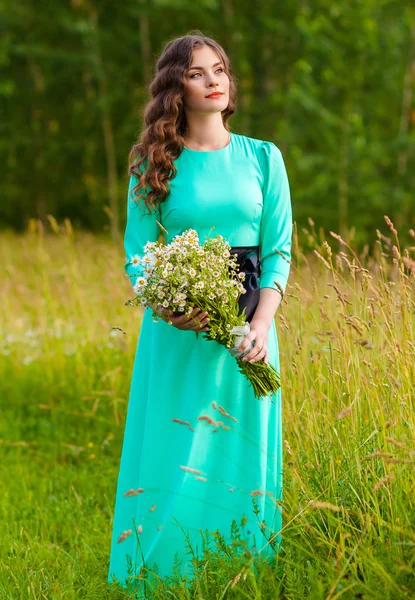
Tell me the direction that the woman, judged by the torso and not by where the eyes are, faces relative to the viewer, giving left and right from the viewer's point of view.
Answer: facing the viewer

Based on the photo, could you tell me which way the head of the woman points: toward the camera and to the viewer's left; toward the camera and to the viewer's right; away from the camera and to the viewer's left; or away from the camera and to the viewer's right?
toward the camera and to the viewer's right
